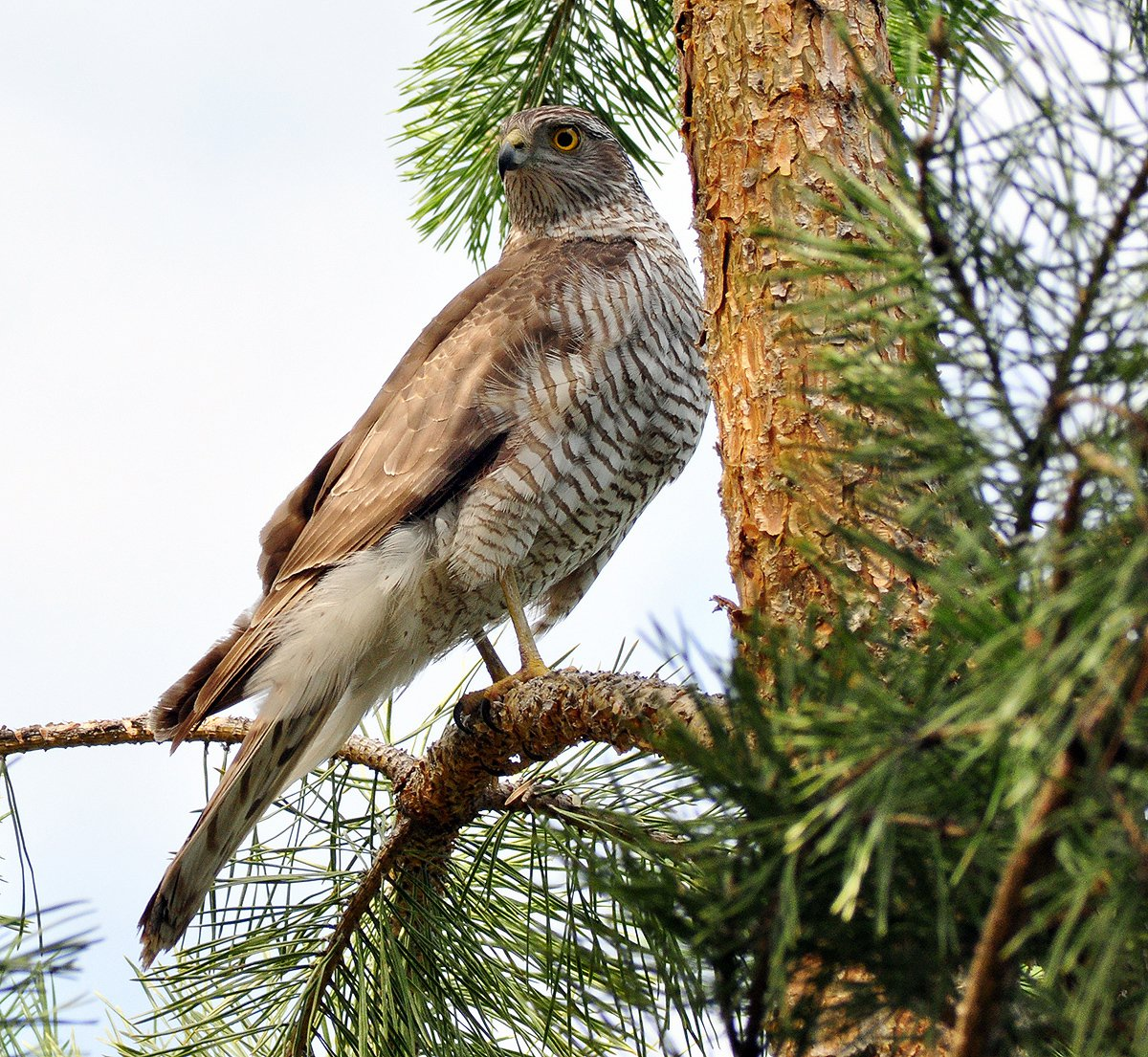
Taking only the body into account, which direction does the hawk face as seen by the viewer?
to the viewer's right
